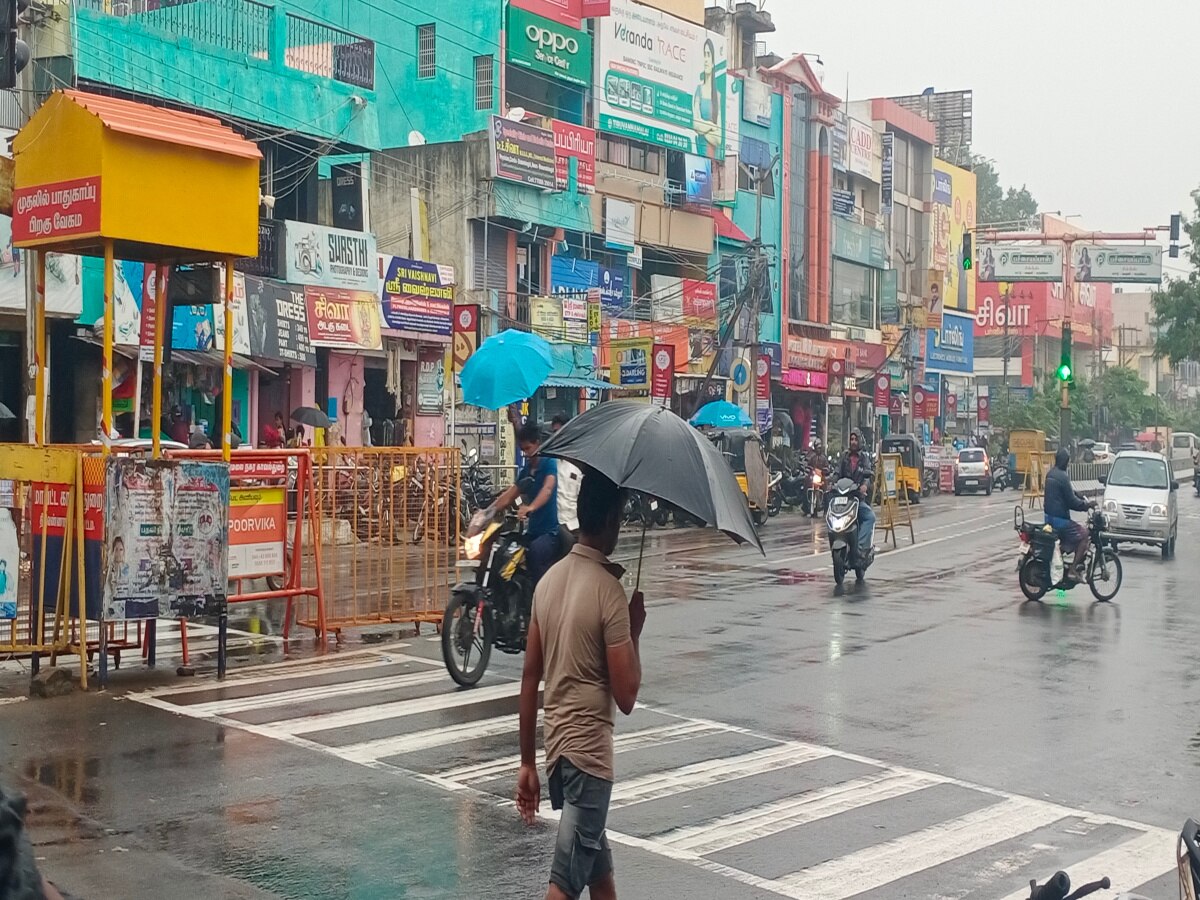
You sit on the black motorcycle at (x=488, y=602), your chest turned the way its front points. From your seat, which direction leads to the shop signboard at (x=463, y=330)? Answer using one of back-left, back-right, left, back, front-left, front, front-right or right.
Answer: back-right

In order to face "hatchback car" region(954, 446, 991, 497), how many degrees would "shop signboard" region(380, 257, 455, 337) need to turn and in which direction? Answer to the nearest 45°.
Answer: approximately 90° to its left

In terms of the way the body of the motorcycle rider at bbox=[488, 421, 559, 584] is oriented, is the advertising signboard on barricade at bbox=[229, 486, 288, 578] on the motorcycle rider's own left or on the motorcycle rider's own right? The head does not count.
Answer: on the motorcycle rider's own right

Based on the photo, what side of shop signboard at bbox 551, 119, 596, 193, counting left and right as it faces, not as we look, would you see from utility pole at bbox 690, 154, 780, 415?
left

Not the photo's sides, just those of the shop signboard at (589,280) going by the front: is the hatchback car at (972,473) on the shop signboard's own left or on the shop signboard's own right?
on the shop signboard's own left

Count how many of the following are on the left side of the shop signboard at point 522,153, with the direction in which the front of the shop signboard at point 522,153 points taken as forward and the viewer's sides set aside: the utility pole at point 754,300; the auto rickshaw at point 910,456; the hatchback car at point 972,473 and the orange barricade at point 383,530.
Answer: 3

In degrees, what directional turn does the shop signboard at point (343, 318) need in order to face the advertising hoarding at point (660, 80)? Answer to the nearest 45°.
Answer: approximately 90° to its left
